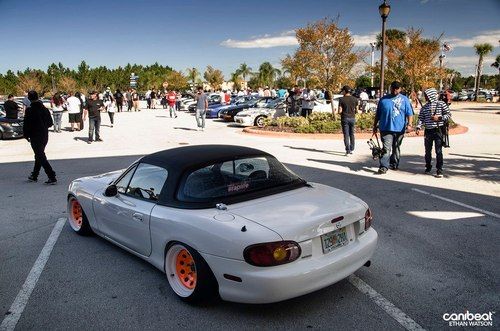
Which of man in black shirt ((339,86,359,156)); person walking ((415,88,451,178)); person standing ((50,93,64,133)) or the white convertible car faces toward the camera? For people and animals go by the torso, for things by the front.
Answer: person walking ((415,88,451,178))

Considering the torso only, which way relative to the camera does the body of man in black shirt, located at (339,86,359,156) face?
away from the camera

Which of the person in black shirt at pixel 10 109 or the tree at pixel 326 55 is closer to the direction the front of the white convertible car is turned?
the person in black shirt

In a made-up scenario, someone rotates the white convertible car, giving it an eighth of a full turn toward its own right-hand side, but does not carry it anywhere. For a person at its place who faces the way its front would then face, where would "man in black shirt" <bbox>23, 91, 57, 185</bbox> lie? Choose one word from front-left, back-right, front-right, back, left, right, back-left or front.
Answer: front-left

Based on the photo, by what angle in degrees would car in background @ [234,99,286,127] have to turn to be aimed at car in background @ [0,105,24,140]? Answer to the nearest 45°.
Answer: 0° — it already faces it

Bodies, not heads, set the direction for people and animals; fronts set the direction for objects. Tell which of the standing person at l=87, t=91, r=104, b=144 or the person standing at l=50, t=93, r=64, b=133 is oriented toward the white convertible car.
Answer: the standing person at l=87, t=91, r=104, b=144

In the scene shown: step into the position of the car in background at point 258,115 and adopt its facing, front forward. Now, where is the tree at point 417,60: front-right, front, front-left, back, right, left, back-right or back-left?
back

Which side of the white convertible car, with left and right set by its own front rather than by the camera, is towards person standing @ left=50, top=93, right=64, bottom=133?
front
